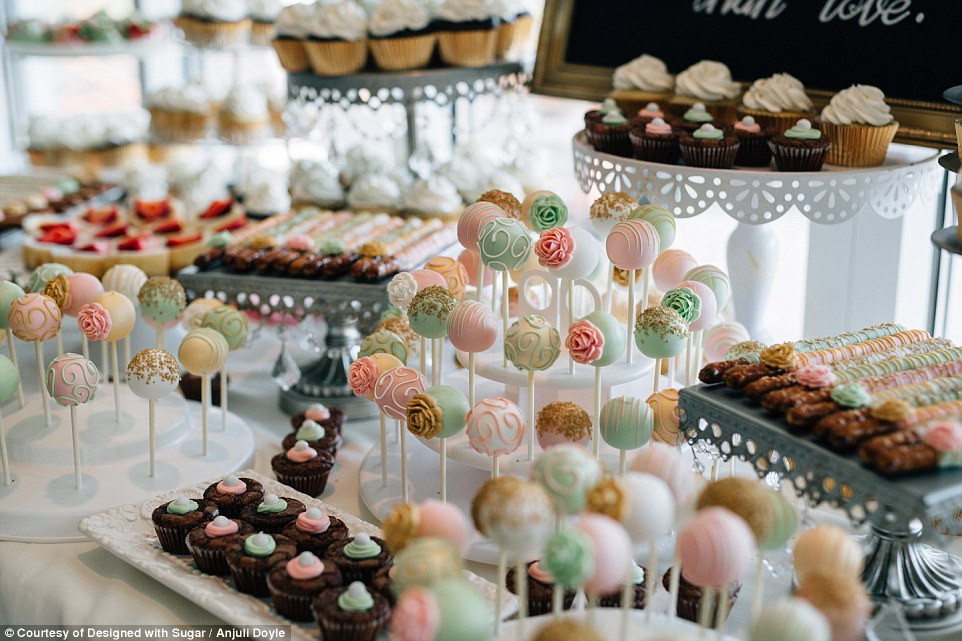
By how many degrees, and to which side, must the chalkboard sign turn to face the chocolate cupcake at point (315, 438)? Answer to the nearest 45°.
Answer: approximately 45° to its right

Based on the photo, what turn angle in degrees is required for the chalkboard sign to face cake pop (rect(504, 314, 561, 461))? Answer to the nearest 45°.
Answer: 0° — it already faces it

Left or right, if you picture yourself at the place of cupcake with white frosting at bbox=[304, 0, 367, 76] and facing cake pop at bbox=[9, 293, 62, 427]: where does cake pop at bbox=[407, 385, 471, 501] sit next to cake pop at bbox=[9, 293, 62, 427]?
left

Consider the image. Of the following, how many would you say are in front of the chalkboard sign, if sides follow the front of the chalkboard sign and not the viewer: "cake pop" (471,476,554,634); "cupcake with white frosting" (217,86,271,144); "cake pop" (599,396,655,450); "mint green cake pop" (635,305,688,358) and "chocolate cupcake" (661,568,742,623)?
4

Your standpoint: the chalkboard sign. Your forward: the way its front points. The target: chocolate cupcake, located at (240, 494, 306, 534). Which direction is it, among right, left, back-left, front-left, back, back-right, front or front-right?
front-right

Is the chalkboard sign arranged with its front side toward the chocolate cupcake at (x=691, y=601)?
yes

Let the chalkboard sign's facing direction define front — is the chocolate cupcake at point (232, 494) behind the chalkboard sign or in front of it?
in front

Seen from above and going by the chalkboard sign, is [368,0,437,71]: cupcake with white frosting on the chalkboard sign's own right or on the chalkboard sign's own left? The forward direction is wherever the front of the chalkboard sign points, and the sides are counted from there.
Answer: on the chalkboard sign's own right

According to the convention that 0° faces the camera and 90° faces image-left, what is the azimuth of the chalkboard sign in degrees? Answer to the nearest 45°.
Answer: approximately 0°

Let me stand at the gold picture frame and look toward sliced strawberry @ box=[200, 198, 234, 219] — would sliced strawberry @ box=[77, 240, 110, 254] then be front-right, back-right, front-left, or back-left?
front-left

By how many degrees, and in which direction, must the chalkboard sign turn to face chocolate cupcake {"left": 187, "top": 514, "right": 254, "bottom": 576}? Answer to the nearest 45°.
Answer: approximately 45° to its right

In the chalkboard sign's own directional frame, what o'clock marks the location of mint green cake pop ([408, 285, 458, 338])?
The mint green cake pop is roughly at 1 o'clock from the chalkboard sign.

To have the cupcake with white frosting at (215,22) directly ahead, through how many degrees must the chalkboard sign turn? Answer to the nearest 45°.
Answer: approximately 135° to its right

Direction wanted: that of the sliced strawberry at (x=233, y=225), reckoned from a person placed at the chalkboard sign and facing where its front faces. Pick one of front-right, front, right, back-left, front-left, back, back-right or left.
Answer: right

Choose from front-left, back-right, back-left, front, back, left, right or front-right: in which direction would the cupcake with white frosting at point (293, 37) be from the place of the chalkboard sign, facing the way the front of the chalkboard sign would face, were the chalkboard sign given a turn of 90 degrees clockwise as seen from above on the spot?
front

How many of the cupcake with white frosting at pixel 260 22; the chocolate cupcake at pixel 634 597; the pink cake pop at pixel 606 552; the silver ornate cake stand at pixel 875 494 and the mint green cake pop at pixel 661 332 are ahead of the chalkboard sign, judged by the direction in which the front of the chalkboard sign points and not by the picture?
4

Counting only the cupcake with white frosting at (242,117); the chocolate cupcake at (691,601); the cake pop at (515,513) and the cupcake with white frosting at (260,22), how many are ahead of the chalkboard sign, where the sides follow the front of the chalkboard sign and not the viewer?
2

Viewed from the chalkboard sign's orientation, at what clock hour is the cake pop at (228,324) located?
The cake pop is roughly at 2 o'clock from the chalkboard sign.
